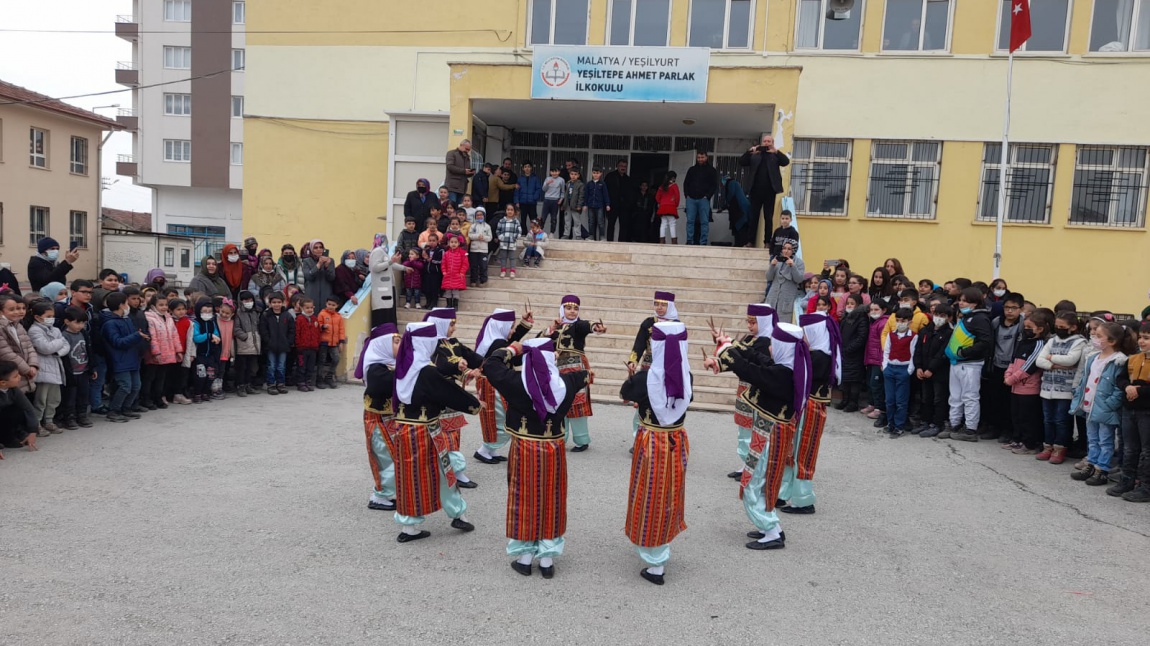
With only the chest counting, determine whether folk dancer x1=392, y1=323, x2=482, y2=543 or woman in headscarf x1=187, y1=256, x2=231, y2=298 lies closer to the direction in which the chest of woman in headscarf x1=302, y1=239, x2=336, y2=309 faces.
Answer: the folk dancer

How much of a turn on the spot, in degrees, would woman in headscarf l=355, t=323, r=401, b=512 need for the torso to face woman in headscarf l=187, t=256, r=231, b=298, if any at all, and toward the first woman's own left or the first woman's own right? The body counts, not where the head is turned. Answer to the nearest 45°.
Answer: approximately 135° to the first woman's own left

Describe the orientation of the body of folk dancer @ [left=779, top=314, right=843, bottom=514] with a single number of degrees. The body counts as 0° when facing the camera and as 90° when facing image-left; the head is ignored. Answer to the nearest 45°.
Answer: approximately 90°

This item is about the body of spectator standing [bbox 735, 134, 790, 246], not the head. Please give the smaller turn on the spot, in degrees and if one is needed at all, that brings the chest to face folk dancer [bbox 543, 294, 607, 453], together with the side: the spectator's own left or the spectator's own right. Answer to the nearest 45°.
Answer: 0° — they already face them

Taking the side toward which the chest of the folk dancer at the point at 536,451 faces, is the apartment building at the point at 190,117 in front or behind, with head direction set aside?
in front

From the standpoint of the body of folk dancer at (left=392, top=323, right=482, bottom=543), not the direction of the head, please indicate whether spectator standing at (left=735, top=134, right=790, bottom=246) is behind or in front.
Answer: in front

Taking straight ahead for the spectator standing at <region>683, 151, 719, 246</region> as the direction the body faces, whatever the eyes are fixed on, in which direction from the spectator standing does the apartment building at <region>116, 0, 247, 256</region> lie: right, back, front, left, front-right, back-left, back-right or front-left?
back-right

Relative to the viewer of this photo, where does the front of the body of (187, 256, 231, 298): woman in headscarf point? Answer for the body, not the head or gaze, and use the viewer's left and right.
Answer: facing the viewer and to the right of the viewer

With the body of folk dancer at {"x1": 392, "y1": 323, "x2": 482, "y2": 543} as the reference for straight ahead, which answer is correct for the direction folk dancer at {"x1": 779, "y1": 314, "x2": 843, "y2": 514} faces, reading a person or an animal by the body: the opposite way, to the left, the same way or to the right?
to the left

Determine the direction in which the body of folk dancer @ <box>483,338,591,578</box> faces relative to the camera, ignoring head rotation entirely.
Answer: away from the camera

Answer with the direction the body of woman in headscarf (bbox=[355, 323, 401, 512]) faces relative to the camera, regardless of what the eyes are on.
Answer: to the viewer's right

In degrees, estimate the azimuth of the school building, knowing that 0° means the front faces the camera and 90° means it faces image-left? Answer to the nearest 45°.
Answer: approximately 0°

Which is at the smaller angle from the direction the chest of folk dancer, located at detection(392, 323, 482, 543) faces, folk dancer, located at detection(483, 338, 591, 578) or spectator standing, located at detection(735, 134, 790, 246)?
the spectator standing

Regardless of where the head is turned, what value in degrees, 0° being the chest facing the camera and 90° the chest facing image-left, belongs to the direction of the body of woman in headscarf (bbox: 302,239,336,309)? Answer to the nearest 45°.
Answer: approximately 315°
